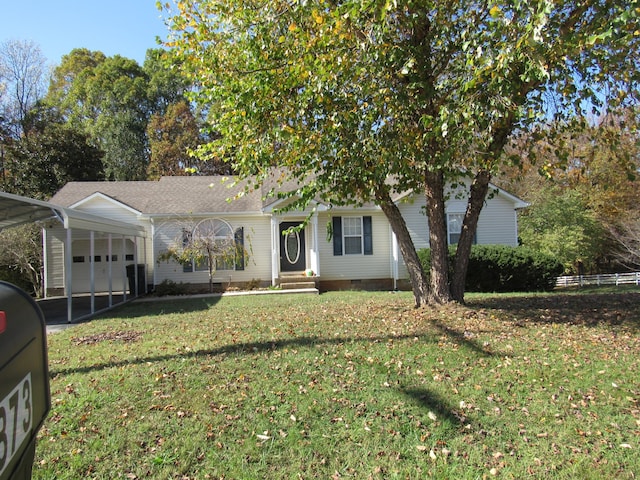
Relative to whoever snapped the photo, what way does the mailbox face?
facing the viewer and to the left of the viewer

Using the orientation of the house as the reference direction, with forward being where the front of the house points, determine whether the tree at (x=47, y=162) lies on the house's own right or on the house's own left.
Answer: on the house's own right

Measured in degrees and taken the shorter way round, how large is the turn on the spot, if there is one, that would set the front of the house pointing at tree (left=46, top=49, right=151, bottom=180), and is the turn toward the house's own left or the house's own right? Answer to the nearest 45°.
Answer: approximately 135° to the house's own right

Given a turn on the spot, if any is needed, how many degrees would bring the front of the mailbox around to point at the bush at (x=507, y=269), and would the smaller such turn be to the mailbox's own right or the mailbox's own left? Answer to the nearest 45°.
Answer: approximately 180°

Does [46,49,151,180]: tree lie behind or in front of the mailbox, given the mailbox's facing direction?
behind

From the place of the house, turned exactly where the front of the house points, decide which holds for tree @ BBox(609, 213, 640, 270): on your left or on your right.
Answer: on your left

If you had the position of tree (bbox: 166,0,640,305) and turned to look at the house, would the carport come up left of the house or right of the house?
left

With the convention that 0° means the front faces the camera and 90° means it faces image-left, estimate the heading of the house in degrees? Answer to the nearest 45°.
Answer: approximately 0°

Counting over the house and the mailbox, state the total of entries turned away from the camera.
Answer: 0

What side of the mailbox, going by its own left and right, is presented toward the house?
back

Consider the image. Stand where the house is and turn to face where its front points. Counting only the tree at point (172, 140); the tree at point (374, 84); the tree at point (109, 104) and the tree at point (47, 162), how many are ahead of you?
1

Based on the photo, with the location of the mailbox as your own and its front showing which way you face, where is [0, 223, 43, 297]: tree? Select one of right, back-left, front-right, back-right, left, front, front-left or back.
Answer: back-right
